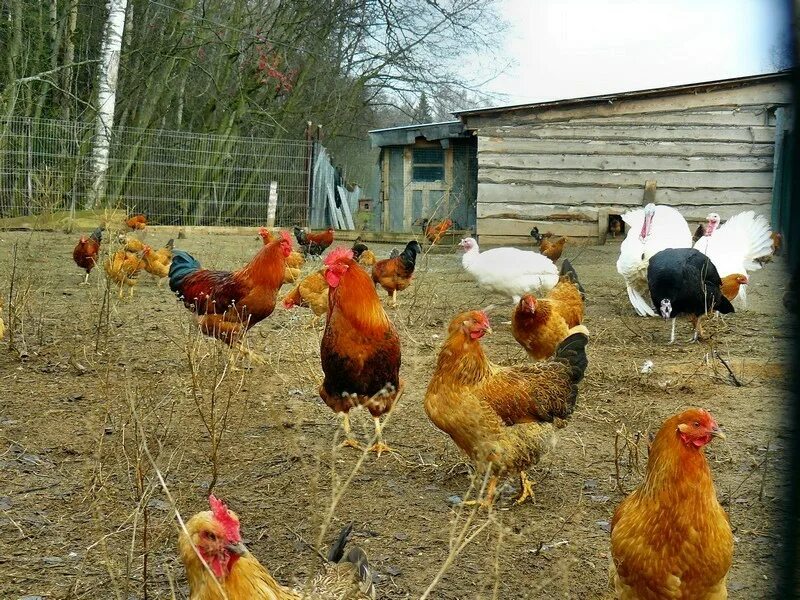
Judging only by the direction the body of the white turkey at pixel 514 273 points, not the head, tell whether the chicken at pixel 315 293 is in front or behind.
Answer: in front

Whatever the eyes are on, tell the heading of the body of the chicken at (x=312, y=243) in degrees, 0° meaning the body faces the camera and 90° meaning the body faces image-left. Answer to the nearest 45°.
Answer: approximately 270°

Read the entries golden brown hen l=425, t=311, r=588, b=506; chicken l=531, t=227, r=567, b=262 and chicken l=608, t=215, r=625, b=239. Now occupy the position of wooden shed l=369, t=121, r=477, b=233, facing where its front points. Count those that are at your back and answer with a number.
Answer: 0

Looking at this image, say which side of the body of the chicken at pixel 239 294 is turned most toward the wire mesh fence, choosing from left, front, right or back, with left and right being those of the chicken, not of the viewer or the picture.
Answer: left

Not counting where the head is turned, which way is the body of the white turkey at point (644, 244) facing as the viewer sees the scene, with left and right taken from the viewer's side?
facing the viewer and to the left of the viewer

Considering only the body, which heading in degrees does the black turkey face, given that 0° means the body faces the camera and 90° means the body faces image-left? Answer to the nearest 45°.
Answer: approximately 45°

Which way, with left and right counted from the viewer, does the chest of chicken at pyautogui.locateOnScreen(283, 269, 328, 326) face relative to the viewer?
facing to the left of the viewer

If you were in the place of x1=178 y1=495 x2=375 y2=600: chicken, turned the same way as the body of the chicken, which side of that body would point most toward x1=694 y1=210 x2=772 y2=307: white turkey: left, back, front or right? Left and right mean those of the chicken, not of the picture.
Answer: back

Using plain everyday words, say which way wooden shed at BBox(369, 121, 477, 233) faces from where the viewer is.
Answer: facing the viewer

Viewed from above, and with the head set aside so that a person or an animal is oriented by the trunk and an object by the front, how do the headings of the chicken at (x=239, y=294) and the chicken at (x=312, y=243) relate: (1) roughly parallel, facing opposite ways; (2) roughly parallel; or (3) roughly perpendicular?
roughly parallel

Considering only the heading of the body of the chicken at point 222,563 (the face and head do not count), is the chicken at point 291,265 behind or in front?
behind

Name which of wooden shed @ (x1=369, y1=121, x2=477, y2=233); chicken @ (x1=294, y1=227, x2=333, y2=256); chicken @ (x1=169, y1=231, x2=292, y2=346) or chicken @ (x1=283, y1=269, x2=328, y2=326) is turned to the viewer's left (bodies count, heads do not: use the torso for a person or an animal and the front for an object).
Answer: chicken @ (x1=283, y1=269, x2=328, y2=326)

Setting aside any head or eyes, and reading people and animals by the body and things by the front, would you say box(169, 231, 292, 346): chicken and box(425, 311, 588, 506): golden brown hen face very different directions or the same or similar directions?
very different directions

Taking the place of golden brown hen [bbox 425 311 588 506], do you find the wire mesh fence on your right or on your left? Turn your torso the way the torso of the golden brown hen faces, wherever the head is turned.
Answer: on your right

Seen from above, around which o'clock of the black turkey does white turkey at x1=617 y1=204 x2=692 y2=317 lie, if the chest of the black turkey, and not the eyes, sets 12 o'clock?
The white turkey is roughly at 4 o'clock from the black turkey.

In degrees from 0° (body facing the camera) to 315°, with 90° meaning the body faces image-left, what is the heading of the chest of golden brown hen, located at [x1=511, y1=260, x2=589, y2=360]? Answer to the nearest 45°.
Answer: approximately 45°
